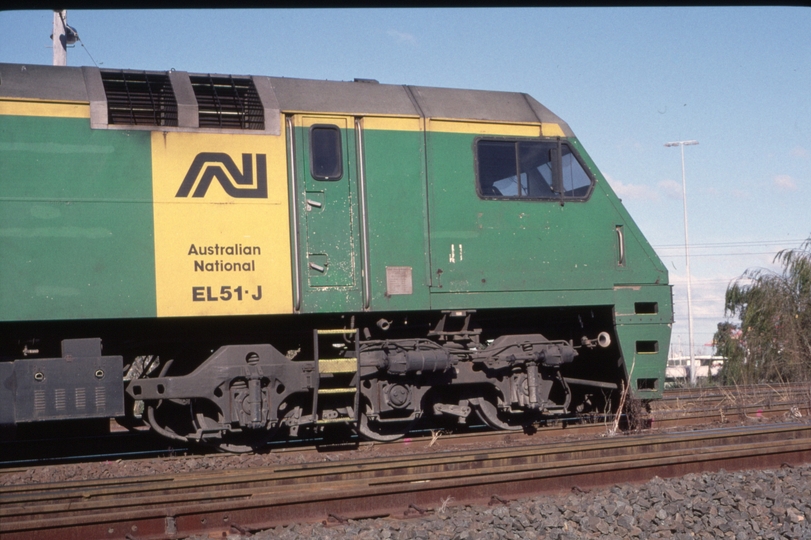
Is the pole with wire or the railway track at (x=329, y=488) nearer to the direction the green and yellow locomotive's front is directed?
the railway track

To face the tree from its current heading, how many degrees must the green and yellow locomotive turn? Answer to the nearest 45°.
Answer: approximately 45° to its left

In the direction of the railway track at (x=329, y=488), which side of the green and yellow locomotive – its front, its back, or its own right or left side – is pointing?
right

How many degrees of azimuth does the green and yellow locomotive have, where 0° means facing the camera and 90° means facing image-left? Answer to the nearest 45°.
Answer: approximately 270°

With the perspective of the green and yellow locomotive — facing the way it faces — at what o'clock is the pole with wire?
The pole with wire is roughly at 8 o'clock from the green and yellow locomotive.

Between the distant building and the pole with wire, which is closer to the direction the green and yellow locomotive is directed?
the distant building

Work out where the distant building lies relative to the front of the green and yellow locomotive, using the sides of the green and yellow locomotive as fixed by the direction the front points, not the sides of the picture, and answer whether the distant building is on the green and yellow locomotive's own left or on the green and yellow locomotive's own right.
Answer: on the green and yellow locomotive's own left
